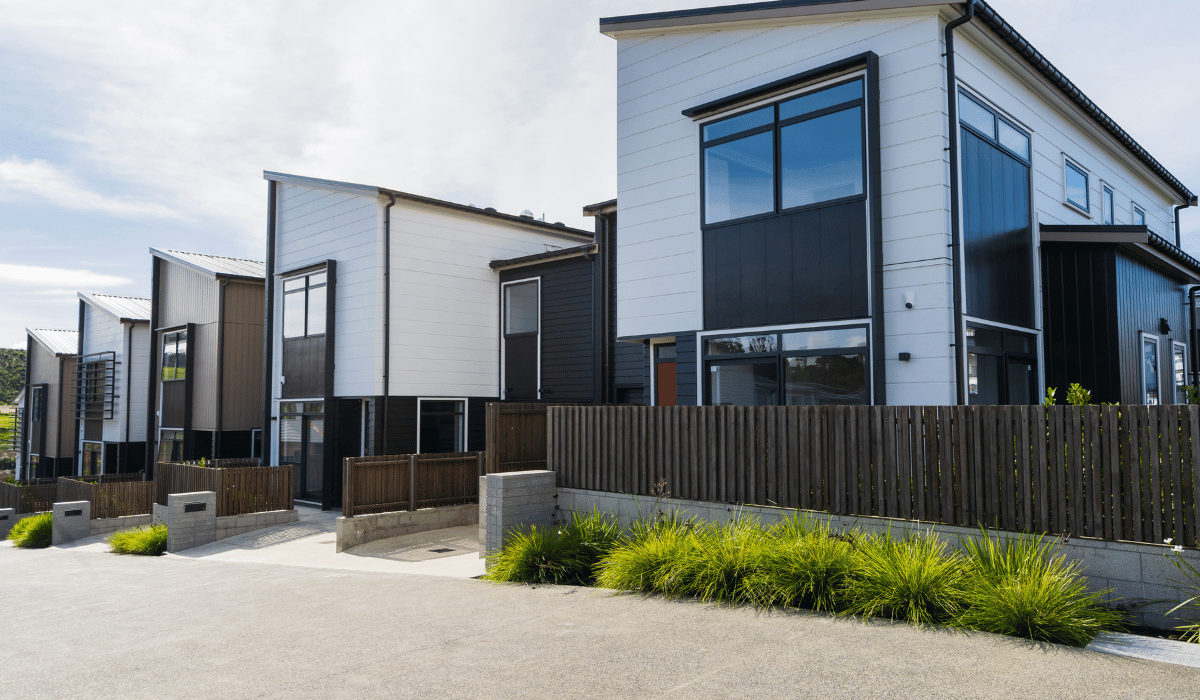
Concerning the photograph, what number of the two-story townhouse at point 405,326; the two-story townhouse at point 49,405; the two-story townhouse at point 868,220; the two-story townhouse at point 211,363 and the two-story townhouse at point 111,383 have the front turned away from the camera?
0

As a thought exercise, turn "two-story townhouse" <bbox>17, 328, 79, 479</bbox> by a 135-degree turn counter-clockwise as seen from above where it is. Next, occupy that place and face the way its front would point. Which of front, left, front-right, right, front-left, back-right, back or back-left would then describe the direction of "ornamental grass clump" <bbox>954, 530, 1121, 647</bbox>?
right

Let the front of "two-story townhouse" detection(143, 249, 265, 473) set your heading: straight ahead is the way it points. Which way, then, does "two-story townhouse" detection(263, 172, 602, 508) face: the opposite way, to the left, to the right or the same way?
the same way

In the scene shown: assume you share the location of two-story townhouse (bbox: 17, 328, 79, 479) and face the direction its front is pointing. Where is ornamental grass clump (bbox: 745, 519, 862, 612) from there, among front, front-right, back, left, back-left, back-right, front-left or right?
front-left

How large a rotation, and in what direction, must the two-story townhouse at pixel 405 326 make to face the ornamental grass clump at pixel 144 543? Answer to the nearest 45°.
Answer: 0° — it already faces it

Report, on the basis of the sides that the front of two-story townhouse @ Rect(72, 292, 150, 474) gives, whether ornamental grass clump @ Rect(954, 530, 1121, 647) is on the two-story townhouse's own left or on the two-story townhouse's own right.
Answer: on the two-story townhouse's own left

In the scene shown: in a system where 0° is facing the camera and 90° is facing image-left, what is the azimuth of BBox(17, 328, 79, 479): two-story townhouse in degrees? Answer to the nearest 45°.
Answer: approximately 45°

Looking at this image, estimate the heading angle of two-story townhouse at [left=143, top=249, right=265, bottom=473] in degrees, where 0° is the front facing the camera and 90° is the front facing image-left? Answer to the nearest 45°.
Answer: approximately 45°

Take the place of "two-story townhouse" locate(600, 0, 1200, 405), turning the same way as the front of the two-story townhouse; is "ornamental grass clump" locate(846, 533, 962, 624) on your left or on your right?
on your left

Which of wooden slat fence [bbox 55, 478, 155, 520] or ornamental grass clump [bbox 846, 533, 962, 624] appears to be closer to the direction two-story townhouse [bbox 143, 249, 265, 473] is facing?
the wooden slat fence

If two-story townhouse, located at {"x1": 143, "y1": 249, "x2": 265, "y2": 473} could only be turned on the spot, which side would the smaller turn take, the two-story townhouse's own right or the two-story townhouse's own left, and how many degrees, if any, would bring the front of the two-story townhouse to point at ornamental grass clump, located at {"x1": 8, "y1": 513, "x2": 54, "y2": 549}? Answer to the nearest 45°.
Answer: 0° — it already faces it

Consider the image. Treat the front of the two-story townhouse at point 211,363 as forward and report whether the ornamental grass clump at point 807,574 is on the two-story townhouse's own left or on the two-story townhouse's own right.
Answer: on the two-story townhouse's own left

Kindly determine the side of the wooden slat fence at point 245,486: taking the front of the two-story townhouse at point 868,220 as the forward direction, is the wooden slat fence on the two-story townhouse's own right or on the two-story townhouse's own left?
on the two-story townhouse's own right

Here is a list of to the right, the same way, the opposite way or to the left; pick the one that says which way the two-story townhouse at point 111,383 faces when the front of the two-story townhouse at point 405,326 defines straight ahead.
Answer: the same way

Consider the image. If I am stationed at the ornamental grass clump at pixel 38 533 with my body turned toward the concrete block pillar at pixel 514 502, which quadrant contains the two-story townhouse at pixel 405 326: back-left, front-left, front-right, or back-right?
front-left
